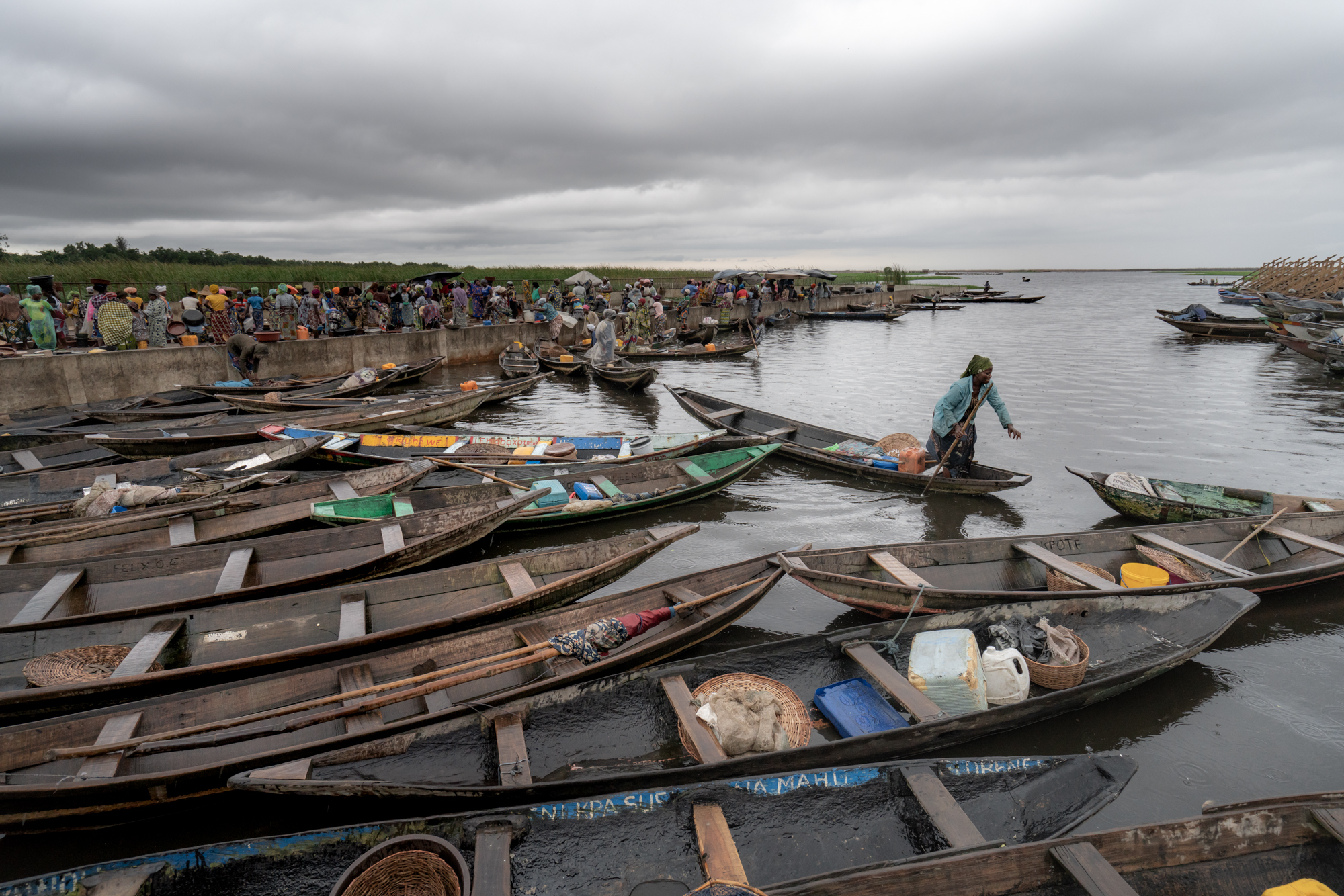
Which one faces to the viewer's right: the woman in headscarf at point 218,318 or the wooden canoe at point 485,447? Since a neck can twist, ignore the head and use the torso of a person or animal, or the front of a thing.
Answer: the wooden canoe
